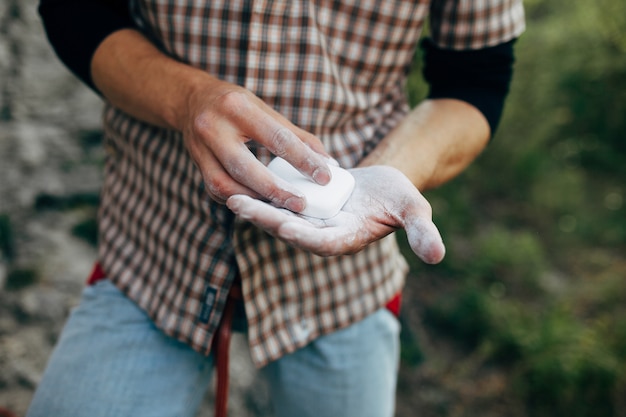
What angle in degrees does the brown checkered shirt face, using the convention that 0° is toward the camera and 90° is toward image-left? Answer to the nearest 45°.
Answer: approximately 0°
